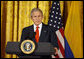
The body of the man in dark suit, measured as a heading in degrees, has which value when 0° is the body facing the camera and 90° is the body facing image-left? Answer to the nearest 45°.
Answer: approximately 0°
